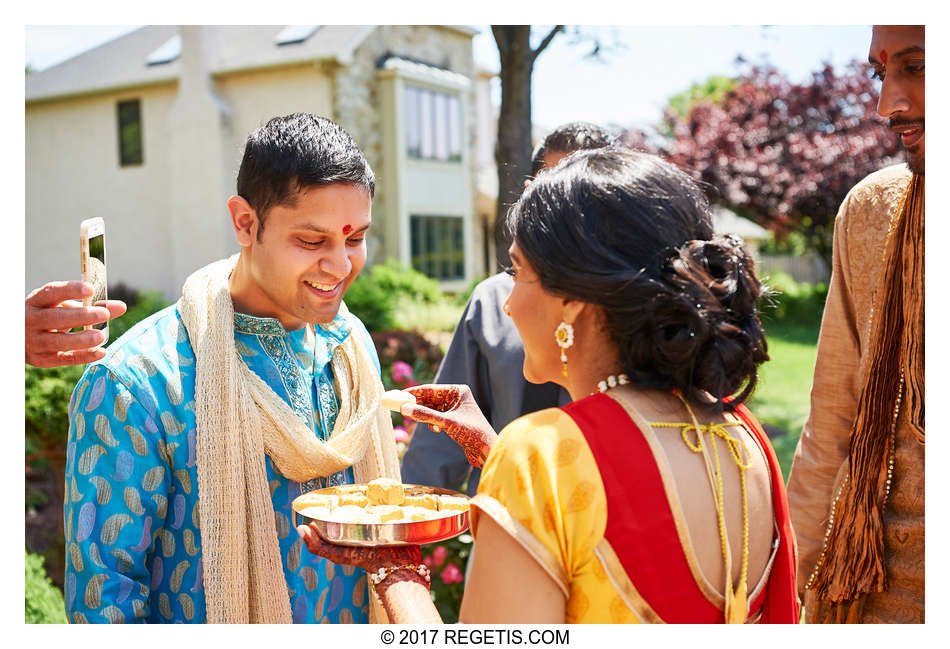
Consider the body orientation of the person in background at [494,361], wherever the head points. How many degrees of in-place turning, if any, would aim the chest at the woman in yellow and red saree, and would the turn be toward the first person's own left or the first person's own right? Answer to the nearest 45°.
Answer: approximately 45° to the first person's own left

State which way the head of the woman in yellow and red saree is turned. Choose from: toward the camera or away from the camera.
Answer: away from the camera

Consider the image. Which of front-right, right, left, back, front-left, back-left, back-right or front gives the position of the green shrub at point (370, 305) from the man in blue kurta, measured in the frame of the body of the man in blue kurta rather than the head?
back-left

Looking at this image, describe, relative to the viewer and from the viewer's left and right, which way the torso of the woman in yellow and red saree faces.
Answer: facing away from the viewer and to the left of the viewer

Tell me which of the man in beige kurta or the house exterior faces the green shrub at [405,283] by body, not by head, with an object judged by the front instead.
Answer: the house exterior

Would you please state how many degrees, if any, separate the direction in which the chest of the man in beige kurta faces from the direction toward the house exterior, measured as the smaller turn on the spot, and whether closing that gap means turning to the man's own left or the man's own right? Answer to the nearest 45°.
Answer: approximately 90° to the man's own right

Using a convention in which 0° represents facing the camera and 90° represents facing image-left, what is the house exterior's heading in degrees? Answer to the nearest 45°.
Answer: approximately 315°

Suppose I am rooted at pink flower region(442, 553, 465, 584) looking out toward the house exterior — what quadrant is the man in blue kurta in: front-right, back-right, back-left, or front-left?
back-left

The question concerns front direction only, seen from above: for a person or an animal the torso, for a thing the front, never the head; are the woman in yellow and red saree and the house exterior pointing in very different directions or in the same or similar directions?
very different directions

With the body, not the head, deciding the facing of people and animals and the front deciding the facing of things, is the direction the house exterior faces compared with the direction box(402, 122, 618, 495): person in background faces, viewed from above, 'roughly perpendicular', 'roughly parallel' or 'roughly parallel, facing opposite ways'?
roughly perpendicular

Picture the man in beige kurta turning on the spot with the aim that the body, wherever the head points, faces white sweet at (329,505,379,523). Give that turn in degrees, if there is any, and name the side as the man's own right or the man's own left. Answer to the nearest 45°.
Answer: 0° — they already face it
